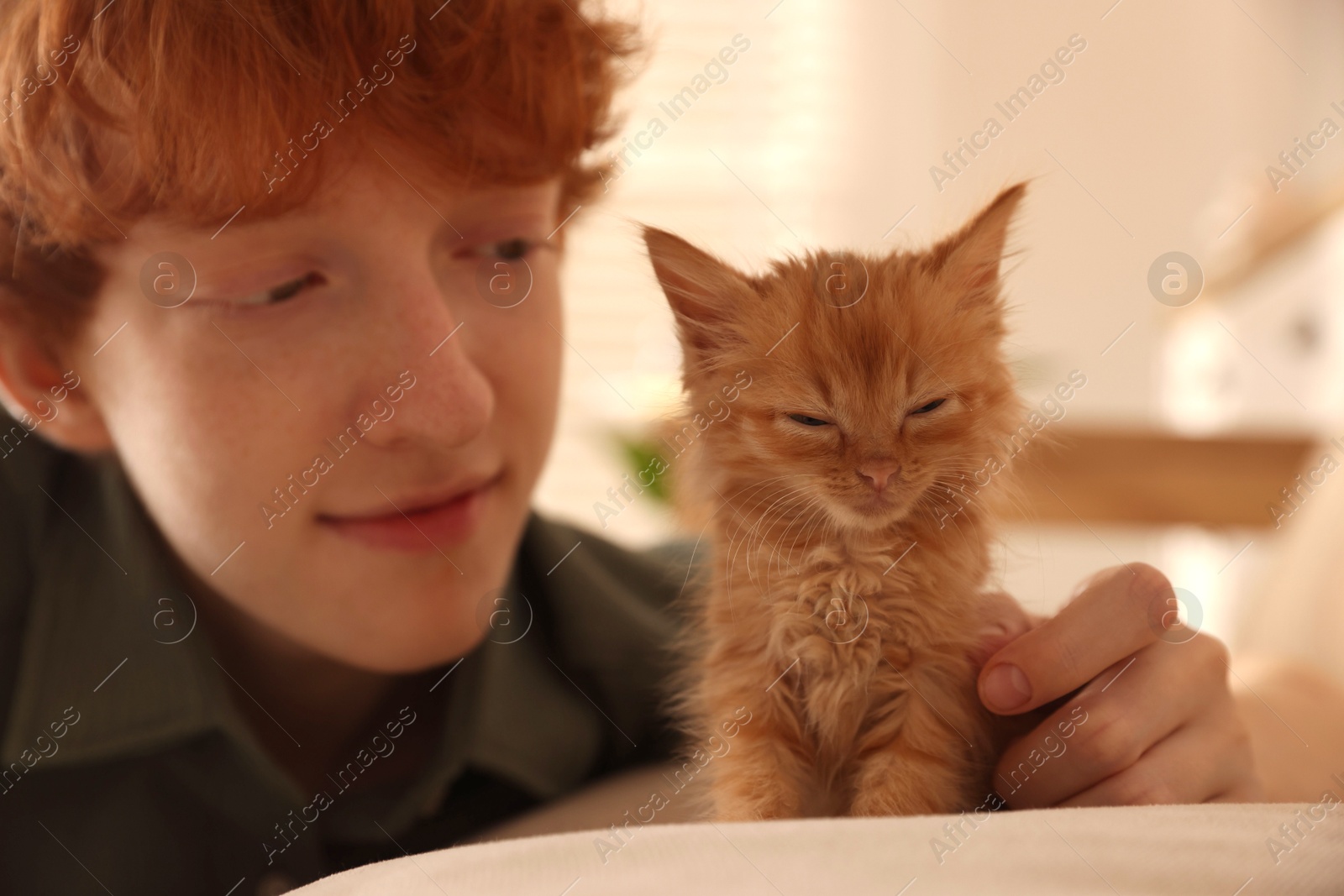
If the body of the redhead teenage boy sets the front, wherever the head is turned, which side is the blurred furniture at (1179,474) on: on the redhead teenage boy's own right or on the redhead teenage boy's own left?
on the redhead teenage boy's own left

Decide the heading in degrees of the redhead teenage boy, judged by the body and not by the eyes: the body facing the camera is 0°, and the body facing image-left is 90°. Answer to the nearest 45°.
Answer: approximately 315°

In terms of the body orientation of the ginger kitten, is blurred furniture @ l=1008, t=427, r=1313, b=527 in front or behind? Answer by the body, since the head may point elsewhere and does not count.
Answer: behind
